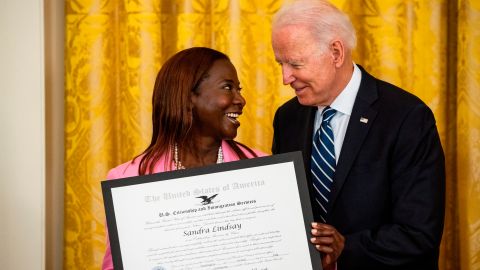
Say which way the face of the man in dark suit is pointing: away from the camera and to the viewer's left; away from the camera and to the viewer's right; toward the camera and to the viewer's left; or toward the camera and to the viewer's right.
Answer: toward the camera and to the viewer's left

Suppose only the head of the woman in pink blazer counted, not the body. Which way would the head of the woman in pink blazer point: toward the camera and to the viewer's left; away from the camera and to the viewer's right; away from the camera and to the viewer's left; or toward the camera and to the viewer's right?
toward the camera and to the viewer's right

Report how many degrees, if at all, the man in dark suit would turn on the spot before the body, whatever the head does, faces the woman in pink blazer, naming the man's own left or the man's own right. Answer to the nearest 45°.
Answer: approximately 45° to the man's own right

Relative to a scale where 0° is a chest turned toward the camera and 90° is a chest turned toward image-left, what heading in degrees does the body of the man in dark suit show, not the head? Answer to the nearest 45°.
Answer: approximately 45°
